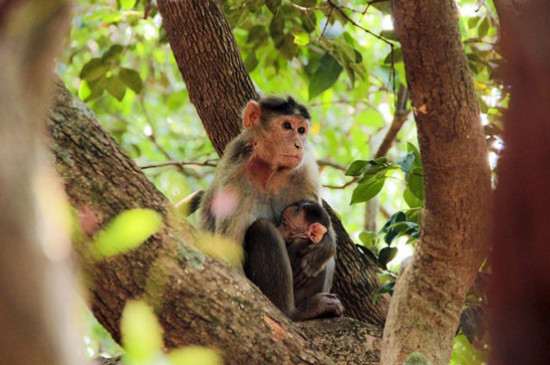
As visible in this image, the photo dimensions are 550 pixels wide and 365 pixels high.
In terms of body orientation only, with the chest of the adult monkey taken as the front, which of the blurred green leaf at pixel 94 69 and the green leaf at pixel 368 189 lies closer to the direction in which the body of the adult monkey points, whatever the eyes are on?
the green leaf

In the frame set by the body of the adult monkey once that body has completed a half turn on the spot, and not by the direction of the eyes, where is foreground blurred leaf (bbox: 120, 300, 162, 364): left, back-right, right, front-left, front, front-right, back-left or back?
back-left

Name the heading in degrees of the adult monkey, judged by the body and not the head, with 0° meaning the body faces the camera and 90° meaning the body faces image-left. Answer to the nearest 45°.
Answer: approximately 315°

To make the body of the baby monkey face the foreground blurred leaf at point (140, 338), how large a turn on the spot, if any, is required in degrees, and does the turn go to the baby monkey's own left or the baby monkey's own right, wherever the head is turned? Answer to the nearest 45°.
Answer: approximately 90° to the baby monkey's own left

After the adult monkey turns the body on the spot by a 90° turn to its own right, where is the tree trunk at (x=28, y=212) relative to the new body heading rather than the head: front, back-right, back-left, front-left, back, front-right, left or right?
front-left

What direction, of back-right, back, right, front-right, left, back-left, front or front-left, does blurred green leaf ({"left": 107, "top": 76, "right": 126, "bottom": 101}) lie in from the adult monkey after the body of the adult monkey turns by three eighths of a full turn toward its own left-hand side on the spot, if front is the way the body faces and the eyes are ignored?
front-left
